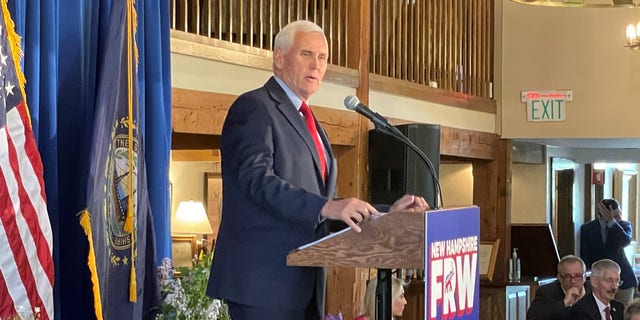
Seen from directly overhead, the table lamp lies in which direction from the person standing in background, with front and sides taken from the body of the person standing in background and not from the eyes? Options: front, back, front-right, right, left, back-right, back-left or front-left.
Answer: front-right

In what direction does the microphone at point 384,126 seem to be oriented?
to the viewer's left
